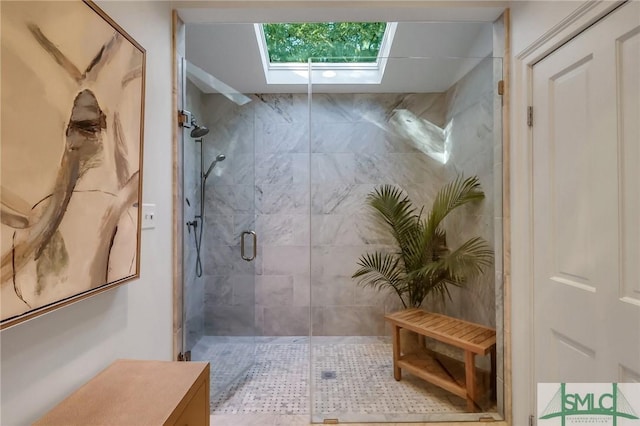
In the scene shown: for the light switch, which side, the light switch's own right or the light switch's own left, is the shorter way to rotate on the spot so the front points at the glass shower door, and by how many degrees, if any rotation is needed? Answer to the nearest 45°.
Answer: approximately 90° to the light switch's own left

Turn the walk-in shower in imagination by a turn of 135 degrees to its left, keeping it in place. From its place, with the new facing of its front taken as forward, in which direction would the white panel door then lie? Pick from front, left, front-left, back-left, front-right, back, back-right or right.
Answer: right

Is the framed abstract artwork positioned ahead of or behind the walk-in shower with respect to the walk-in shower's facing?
ahead

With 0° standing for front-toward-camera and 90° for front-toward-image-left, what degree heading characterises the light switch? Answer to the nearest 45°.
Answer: approximately 315°

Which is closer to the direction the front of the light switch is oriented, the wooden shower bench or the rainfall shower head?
the wooden shower bench

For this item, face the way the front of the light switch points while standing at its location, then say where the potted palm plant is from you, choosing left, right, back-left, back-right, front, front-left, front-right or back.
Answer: front-left

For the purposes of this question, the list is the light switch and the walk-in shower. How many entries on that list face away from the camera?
0

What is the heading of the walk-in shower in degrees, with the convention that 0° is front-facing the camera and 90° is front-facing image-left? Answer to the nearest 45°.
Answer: approximately 0°

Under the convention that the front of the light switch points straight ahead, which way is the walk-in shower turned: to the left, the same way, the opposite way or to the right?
to the right

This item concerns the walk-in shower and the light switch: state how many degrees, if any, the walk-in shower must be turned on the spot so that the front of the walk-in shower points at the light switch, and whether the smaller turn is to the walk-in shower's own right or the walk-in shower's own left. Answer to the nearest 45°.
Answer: approximately 45° to the walk-in shower's own right
